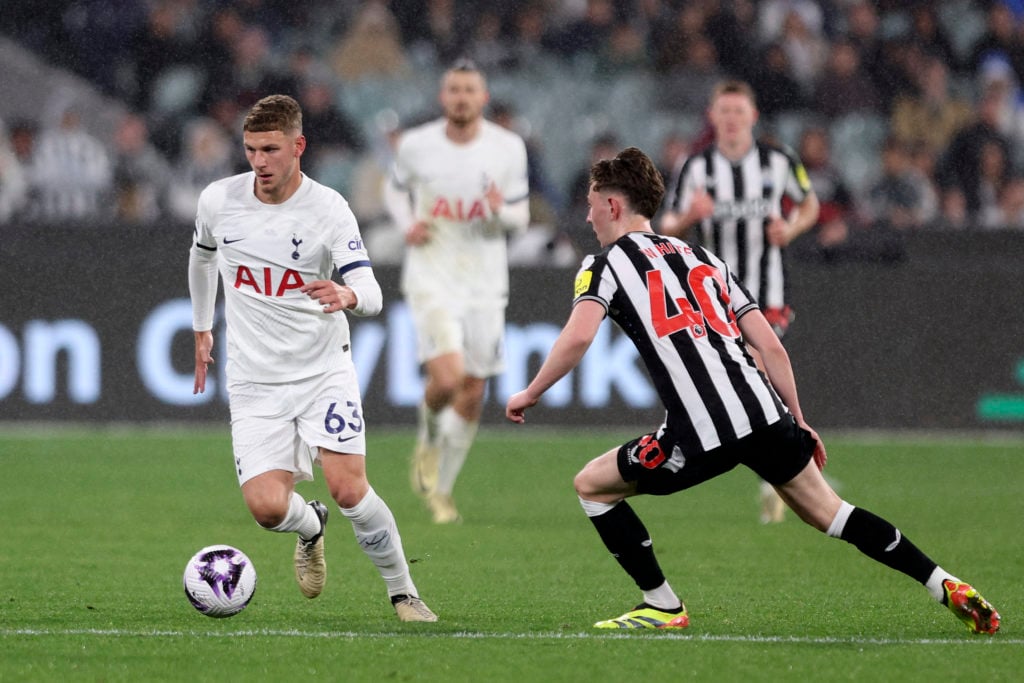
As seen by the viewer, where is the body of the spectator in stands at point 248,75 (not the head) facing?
toward the camera

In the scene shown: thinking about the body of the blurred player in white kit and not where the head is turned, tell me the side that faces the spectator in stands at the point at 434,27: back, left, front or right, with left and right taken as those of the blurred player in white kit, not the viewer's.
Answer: back

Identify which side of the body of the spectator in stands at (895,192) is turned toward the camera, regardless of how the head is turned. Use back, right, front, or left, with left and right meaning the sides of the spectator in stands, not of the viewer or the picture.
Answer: front

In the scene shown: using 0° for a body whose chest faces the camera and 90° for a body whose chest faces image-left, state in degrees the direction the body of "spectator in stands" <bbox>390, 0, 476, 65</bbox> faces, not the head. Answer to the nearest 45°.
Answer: approximately 0°

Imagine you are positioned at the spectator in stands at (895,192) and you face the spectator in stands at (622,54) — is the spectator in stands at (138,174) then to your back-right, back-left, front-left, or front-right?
front-left

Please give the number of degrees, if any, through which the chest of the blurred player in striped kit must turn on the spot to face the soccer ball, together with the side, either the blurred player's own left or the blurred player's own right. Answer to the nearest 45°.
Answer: approximately 45° to the blurred player's own right

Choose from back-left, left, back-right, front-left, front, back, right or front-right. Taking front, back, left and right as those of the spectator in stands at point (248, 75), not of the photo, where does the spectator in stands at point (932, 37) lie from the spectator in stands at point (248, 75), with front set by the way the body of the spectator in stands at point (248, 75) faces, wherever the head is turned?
left

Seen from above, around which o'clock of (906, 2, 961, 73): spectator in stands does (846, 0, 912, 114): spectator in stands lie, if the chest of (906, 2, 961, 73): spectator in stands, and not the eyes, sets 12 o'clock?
(846, 0, 912, 114): spectator in stands is roughly at 2 o'clock from (906, 2, 961, 73): spectator in stands.

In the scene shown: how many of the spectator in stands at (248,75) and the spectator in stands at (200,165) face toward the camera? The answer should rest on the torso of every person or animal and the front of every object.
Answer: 2

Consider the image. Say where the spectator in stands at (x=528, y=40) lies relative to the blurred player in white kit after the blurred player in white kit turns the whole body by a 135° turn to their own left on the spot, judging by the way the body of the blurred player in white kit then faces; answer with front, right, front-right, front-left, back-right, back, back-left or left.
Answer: front-left

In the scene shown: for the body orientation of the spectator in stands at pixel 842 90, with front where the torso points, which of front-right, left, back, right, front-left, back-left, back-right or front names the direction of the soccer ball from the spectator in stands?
front

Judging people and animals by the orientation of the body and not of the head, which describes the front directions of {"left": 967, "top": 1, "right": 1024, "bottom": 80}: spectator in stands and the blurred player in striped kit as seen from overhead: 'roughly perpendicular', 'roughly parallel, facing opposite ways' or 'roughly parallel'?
roughly parallel

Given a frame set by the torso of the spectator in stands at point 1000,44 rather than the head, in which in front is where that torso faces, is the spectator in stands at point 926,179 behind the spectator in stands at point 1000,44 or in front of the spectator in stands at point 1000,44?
in front

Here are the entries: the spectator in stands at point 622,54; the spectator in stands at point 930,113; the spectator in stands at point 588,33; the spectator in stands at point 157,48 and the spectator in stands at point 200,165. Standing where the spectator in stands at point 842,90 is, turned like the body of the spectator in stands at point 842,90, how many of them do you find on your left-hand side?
1

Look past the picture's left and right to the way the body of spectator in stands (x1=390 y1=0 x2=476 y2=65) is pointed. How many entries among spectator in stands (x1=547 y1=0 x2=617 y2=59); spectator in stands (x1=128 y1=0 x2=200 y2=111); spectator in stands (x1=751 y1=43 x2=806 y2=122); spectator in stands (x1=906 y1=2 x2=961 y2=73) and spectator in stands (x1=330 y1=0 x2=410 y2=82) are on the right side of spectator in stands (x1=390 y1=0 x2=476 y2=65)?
2

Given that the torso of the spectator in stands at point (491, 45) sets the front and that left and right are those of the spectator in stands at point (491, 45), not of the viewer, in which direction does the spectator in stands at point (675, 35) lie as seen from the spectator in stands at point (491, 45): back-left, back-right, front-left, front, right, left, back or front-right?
left

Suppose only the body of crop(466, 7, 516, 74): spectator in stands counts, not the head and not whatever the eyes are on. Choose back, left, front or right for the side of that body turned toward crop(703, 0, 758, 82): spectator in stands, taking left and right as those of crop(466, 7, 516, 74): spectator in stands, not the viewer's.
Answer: left
